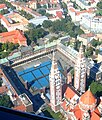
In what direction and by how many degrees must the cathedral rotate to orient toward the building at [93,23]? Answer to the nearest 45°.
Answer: approximately 45° to its right

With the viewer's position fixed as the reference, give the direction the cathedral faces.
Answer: facing away from the viewer and to the left of the viewer

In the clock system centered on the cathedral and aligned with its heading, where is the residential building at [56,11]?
The residential building is roughly at 1 o'clock from the cathedral.

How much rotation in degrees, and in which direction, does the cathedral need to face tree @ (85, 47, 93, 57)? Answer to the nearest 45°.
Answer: approximately 45° to its right

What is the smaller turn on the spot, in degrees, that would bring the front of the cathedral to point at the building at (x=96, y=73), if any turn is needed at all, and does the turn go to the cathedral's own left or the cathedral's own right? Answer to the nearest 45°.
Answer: approximately 45° to the cathedral's own right

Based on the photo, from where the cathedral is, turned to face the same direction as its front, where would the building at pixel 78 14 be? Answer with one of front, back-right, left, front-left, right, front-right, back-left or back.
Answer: front-right

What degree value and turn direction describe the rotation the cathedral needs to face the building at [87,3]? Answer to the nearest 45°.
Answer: approximately 45° to its right

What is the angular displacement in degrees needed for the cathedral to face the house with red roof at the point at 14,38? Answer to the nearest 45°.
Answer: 0° — it already faces it

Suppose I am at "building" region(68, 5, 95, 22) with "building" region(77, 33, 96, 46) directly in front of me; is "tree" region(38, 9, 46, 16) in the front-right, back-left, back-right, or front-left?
back-right
